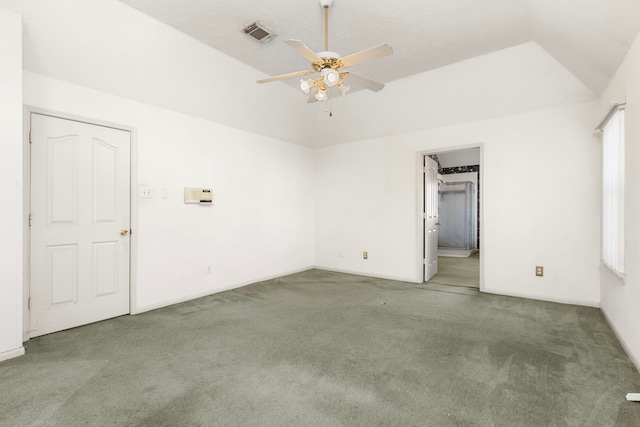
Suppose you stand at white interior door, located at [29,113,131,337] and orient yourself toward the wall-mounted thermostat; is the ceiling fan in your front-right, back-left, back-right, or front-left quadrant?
front-right

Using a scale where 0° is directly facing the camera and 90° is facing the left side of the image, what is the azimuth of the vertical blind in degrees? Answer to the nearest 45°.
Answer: approximately 90°

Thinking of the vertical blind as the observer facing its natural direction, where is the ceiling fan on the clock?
The ceiling fan is roughly at 10 o'clock from the vertical blind.

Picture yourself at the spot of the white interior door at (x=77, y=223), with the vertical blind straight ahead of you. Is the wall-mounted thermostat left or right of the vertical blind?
left

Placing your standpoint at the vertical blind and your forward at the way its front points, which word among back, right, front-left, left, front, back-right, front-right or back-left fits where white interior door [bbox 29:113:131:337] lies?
front-left

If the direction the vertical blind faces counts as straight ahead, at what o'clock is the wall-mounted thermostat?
The wall-mounted thermostat is roughly at 11 o'clock from the vertical blind.

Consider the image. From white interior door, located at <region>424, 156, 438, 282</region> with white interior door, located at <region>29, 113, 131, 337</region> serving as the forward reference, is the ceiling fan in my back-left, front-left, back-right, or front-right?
front-left

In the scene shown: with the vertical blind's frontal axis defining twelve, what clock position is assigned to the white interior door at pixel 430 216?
The white interior door is roughly at 1 o'clock from the vertical blind.

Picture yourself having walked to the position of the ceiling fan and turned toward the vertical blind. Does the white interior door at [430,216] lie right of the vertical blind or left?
left

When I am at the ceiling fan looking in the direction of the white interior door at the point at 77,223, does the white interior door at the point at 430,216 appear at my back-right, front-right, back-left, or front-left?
back-right
